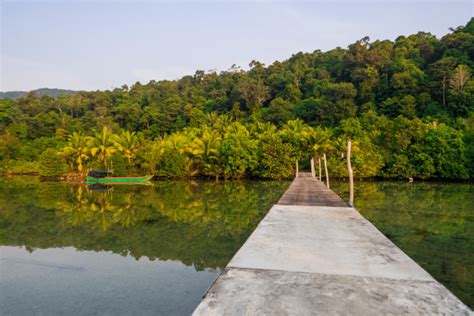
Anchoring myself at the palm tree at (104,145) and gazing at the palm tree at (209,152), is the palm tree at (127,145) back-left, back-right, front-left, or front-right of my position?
front-left

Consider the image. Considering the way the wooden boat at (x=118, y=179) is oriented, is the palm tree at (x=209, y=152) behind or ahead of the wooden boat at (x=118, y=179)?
ahead

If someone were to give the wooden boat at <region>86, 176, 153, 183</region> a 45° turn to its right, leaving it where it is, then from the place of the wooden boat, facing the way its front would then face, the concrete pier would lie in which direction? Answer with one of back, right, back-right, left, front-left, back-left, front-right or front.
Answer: front-right

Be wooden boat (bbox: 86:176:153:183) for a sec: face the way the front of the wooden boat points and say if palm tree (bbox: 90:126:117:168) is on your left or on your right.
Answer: on your left

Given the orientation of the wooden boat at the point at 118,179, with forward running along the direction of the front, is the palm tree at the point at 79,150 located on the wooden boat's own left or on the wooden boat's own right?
on the wooden boat's own left

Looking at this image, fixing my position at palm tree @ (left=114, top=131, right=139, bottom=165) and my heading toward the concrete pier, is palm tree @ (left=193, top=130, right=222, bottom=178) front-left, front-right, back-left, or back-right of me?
front-left

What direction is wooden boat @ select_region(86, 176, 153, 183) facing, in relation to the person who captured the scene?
facing to the right of the viewer
